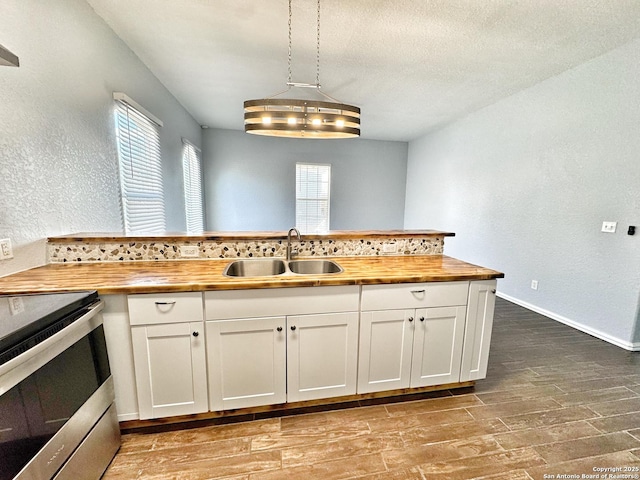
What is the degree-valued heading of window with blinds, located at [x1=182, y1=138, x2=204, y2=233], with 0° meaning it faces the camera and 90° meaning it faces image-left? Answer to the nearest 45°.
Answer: approximately 315°

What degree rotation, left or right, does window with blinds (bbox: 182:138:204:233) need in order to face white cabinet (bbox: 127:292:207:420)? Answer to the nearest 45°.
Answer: approximately 45° to its right

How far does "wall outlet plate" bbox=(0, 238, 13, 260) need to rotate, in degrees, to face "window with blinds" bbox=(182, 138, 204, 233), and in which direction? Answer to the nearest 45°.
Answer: approximately 90° to its left

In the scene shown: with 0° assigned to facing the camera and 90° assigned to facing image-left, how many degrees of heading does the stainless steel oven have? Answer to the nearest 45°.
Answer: approximately 315°

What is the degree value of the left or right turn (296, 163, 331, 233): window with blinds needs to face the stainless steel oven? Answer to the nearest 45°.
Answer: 0° — it already faces it

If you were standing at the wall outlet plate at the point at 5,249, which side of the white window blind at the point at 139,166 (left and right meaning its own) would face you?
right

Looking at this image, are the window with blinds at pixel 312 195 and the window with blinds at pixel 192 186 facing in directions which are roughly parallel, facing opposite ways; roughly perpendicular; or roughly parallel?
roughly perpendicular

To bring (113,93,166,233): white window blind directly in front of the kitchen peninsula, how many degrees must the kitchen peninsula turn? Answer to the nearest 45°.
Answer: approximately 135° to its right

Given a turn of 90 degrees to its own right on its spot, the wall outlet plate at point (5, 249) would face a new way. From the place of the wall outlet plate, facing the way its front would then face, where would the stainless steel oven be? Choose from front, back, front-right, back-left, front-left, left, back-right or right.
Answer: front-left

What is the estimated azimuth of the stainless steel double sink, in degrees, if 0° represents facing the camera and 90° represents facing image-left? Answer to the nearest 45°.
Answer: approximately 0°

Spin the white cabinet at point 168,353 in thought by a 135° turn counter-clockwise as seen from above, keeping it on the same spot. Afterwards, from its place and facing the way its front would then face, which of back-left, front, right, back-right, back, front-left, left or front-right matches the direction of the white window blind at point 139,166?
front-left
